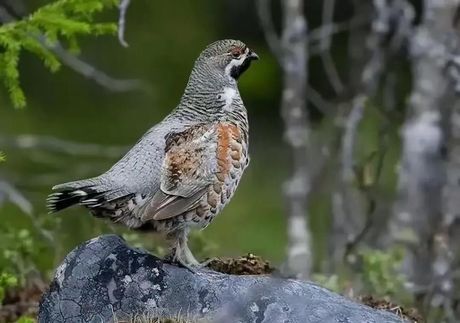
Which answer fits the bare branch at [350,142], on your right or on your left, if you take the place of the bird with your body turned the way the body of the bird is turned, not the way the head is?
on your left

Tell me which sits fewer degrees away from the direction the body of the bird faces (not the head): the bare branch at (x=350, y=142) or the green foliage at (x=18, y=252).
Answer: the bare branch

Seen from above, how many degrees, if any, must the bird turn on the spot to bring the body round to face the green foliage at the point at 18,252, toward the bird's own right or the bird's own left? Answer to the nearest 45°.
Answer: approximately 135° to the bird's own left

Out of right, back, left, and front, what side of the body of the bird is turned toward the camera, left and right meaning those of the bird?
right
